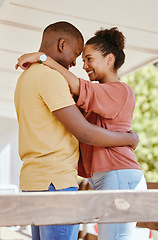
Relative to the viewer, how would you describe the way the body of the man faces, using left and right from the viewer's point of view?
facing to the right of the viewer

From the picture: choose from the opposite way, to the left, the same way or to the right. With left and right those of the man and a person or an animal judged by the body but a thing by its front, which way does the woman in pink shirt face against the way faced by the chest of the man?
the opposite way

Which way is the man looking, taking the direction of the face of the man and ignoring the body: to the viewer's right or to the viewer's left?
to the viewer's right

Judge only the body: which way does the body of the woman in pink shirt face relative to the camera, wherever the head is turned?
to the viewer's left

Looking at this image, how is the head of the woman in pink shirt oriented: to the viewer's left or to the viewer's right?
to the viewer's left

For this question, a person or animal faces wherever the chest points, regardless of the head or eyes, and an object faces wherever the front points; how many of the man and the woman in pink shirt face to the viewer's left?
1

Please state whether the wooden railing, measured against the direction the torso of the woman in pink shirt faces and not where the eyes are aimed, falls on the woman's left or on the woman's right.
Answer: on the woman's left
